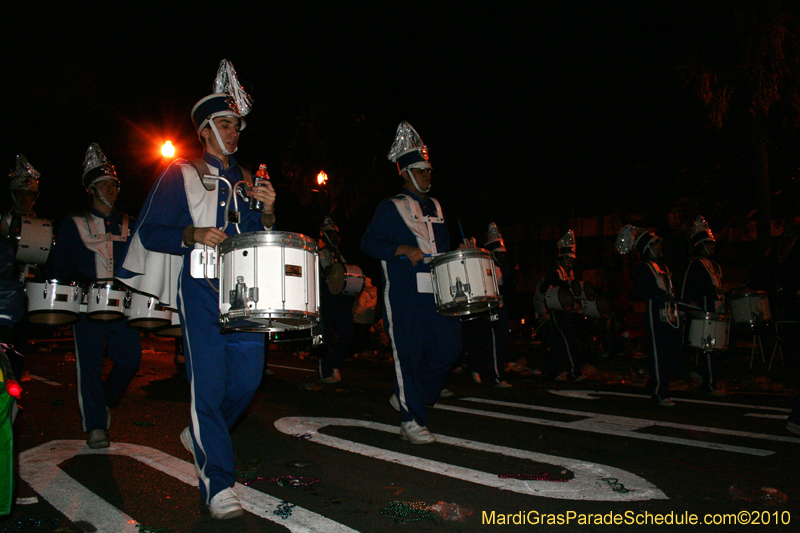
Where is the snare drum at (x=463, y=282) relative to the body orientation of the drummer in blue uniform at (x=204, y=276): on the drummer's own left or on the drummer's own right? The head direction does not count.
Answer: on the drummer's own left

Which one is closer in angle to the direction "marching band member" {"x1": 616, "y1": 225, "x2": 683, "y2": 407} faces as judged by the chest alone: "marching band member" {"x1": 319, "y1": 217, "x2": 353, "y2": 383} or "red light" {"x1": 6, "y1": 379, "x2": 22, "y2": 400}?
the red light

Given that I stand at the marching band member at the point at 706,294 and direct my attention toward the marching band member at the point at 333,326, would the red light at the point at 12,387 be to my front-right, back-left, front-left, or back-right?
front-left

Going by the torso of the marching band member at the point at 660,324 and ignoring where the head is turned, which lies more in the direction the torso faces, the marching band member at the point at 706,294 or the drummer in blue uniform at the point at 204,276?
the drummer in blue uniform

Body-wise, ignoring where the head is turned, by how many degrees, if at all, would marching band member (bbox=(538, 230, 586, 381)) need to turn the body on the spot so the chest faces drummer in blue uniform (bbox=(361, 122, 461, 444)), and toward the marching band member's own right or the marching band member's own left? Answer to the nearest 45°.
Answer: approximately 45° to the marching band member's own right
